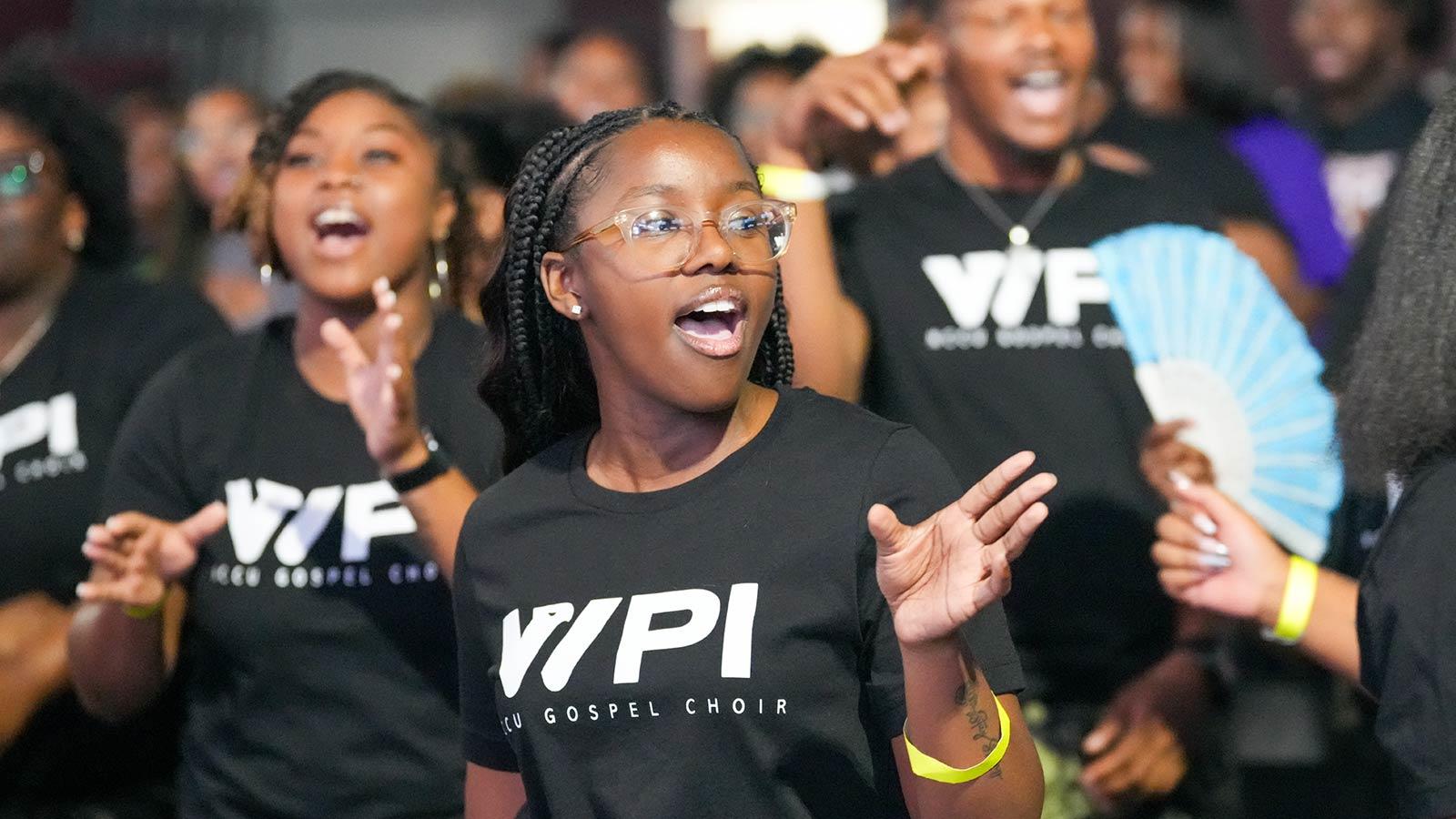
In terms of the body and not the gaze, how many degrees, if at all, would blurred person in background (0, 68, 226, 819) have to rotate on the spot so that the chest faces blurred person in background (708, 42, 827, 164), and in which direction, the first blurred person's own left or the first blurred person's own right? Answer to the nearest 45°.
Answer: approximately 180°

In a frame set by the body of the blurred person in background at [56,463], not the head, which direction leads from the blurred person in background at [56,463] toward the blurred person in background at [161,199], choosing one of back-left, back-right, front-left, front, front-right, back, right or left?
back-right

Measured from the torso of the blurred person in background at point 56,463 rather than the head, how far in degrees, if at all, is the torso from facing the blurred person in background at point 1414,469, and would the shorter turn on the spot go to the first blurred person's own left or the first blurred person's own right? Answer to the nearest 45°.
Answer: approximately 90° to the first blurred person's own left

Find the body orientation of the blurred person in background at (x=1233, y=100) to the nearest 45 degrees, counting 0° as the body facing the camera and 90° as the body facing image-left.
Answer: approximately 45°

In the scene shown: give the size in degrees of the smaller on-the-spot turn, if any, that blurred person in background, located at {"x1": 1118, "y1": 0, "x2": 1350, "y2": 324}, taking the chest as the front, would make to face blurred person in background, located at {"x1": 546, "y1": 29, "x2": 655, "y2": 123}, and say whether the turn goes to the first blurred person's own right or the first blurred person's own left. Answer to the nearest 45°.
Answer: approximately 45° to the first blurred person's own right

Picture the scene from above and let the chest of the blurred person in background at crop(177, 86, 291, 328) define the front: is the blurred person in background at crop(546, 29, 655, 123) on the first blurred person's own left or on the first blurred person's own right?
on the first blurred person's own left

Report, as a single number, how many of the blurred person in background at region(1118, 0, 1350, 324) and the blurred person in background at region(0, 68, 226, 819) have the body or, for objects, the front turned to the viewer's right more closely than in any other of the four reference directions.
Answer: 0

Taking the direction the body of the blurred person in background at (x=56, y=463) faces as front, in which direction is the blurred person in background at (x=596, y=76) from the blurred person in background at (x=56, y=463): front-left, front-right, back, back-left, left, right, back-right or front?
back

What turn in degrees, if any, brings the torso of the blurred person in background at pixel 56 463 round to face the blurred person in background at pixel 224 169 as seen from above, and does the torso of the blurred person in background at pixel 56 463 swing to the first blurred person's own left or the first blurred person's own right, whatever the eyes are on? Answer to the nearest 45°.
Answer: approximately 135° to the first blurred person's own right

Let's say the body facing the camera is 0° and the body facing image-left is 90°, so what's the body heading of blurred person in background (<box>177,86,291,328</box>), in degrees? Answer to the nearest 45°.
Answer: approximately 0°
